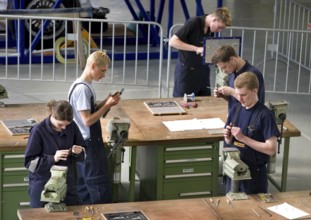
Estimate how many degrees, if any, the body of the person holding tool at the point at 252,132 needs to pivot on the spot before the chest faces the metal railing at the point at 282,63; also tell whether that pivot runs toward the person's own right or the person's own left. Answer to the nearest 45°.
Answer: approximately 135° to the person's own right

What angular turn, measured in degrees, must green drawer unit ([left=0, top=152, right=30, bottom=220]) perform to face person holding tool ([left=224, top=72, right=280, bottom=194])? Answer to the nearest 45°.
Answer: approximately 45° to its left

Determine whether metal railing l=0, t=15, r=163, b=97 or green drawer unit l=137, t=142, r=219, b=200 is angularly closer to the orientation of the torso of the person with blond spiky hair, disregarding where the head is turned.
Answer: the green drawer unit

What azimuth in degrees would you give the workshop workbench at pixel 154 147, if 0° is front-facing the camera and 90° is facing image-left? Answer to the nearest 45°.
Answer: approximately 0°

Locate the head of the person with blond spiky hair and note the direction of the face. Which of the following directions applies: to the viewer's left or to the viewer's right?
to the viewer's right

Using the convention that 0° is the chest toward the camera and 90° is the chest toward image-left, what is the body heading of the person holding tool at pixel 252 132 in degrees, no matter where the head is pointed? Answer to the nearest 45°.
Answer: approximately 45°

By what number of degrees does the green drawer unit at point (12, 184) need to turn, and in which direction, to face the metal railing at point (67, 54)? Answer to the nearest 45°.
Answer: approximately 180°

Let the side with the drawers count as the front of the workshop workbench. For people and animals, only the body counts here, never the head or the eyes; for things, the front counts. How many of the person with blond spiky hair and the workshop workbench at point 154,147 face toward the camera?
1

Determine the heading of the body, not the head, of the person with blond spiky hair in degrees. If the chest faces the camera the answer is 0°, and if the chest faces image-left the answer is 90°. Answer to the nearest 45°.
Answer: approximately 270°

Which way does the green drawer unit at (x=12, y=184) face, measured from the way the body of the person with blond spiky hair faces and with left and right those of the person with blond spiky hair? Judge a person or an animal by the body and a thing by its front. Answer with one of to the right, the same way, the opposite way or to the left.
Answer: to the right
